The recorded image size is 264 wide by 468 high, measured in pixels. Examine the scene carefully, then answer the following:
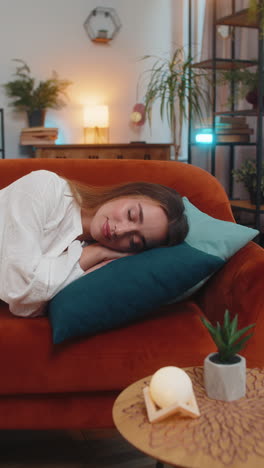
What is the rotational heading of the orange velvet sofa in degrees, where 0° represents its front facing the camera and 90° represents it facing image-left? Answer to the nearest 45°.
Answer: approximately 0°

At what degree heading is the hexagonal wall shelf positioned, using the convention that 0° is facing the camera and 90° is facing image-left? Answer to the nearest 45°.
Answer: approximately 0°

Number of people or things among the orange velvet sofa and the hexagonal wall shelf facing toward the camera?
2

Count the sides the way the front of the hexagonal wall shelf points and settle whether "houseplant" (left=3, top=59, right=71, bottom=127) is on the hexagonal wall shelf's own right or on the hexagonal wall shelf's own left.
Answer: on the hexagonal wall shelf's own right

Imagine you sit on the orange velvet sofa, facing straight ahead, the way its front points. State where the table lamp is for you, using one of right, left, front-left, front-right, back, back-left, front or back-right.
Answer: back

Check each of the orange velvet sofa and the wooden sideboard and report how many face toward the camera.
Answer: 2
